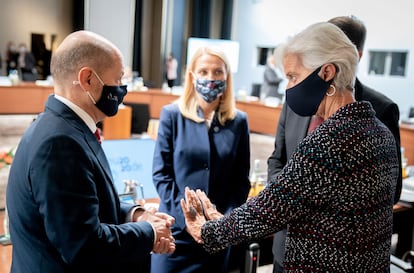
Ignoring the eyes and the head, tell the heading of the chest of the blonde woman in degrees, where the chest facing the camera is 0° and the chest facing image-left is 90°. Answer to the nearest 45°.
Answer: approximately 0°

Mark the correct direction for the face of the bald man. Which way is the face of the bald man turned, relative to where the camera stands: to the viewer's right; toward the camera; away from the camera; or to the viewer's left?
to the viewer's right

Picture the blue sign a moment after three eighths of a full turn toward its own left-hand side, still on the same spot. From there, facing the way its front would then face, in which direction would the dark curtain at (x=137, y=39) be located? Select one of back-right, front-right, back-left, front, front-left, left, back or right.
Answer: front-left

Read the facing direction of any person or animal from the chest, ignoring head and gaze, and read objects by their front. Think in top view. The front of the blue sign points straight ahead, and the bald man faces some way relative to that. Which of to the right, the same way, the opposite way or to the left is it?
to the left

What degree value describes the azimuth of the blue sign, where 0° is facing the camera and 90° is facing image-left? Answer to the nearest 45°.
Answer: approximately 0°

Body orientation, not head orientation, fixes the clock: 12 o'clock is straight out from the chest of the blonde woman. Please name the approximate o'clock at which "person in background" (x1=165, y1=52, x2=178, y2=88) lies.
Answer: The person in background is roughly at 6 o'clock from the blonde woman.

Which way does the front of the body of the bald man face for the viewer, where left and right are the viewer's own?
facing to the right of the viewer

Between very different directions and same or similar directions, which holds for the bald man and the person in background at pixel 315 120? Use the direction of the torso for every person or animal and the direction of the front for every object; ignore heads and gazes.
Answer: very different directions

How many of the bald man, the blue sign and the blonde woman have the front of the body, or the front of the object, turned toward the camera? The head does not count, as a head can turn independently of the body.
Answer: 2
